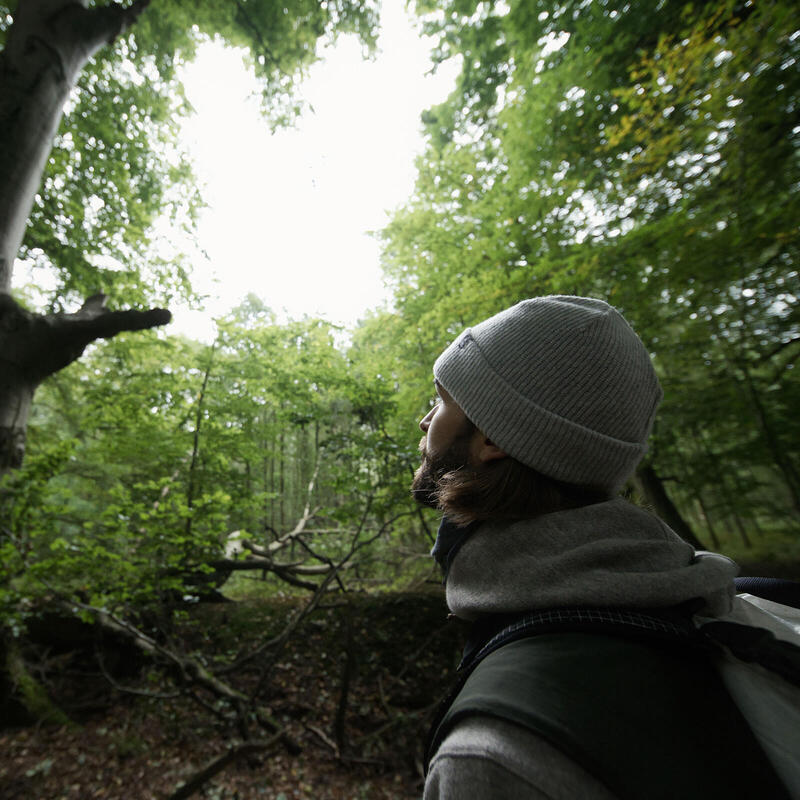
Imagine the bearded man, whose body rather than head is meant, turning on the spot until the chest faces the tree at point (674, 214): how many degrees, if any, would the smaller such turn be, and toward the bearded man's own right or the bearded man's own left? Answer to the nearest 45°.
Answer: approximately 45° to the bearded man's own right

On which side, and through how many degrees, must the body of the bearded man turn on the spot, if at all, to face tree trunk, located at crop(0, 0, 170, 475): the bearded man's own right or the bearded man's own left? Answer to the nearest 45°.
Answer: approximately 45° to the bearded man's own left

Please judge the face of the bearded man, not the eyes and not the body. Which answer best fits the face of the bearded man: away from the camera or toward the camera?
away from the camera

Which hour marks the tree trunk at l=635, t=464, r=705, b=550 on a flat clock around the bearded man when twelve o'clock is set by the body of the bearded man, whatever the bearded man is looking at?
The tree trunk is roughly at 2 o'clock from the bearded man.

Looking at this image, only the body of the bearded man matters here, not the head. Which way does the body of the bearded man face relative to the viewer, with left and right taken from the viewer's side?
facing away from the viewer and to the left of the viewer
